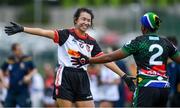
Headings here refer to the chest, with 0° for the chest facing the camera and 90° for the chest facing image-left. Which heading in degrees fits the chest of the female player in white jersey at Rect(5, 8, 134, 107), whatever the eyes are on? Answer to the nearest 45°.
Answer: approximately 315°

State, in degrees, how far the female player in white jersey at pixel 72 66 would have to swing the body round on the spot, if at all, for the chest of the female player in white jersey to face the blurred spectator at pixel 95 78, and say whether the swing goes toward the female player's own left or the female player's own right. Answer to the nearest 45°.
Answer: approximately 135° to the female player's own left

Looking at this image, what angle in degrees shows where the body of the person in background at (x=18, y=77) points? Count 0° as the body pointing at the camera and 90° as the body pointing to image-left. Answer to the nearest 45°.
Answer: approximately 0°
